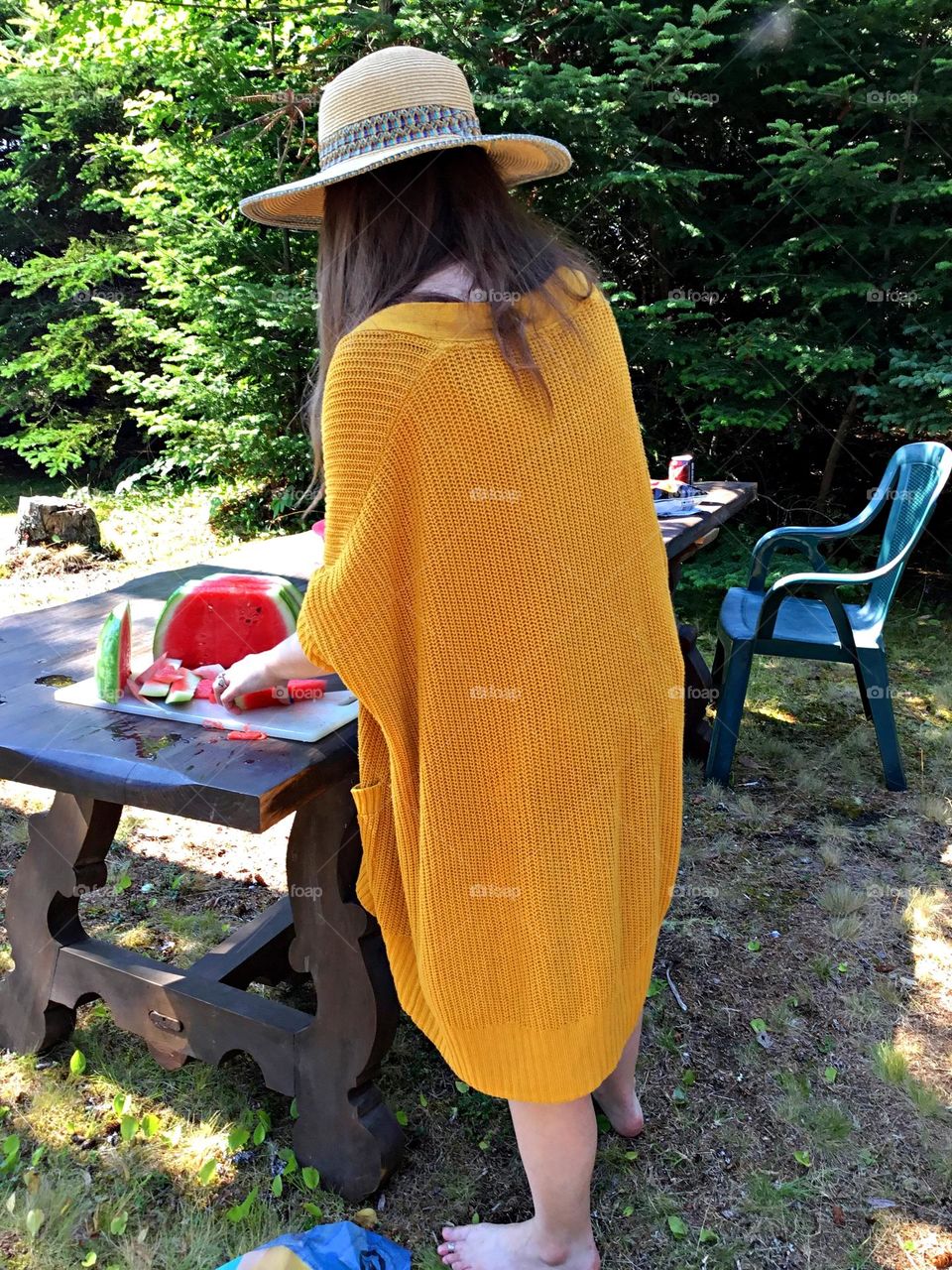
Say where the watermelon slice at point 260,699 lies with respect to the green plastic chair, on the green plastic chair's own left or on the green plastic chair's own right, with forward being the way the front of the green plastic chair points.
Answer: on the green plastic chair's own left

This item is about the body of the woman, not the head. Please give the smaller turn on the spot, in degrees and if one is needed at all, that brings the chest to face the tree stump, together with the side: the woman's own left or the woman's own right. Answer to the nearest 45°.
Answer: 0° — they already face it

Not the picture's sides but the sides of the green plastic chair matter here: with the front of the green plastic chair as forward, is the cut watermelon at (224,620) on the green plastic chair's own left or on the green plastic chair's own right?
on the green plastic chair's own left

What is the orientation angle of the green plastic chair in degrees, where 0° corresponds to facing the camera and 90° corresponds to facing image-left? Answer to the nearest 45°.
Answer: approximately 90°

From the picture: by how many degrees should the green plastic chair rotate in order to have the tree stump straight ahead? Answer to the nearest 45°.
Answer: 0° — it already faces it

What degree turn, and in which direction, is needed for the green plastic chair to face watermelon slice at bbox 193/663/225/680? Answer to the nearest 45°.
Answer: approximately 45° to its left

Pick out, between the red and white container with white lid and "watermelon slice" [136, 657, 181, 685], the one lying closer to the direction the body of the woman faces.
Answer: the watermelon slice

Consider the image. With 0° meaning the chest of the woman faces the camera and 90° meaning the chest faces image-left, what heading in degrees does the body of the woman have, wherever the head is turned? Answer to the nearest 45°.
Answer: approximately 135°

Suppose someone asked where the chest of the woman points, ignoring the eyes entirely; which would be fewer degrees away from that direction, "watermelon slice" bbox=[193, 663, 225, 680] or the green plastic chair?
the watermelon slice

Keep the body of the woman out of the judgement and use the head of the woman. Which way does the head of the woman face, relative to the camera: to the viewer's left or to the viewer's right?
to the viewer's left

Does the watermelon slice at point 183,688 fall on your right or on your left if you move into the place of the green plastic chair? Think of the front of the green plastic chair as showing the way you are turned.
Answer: on your left

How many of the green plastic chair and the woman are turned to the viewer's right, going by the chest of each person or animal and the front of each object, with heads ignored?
0

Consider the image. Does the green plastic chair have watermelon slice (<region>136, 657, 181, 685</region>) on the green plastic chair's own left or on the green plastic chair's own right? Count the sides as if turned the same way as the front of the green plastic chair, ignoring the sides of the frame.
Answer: on the green plastic chair's own left

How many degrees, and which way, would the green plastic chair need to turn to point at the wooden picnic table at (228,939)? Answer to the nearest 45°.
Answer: approximately 45° to its left

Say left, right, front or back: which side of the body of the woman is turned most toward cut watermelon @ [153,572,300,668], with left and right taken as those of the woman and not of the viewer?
front
